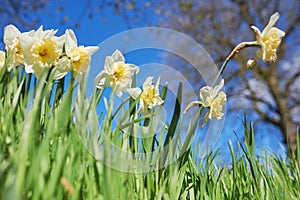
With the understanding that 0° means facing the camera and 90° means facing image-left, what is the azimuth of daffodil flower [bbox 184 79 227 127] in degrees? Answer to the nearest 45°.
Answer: approximately 270°

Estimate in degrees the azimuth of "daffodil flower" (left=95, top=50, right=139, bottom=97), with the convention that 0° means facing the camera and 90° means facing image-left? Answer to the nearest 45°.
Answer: approximately 0°
